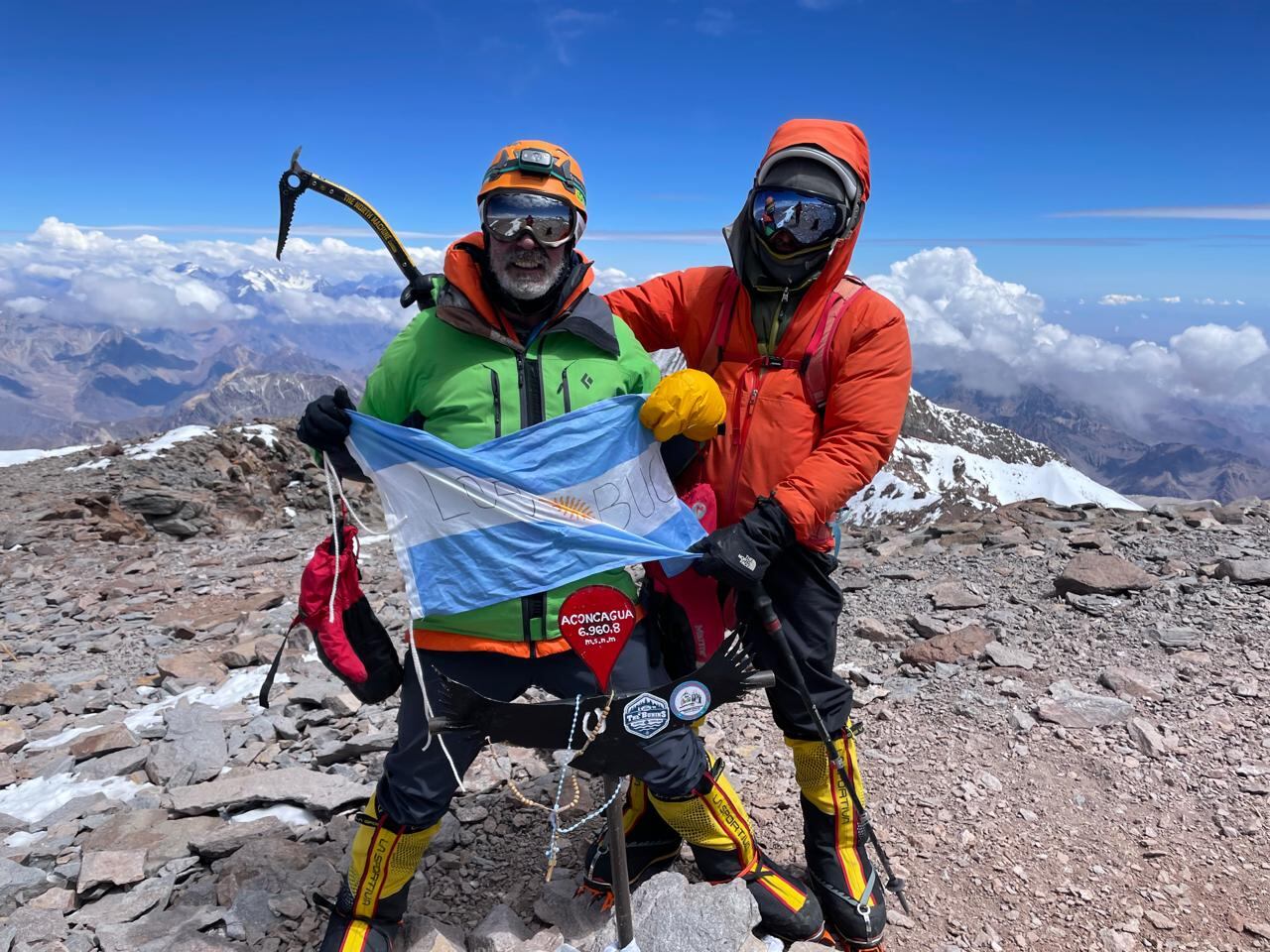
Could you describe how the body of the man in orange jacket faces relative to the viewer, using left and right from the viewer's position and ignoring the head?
facing the viewer

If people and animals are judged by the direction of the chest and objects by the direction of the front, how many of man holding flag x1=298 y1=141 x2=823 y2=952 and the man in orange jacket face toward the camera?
2

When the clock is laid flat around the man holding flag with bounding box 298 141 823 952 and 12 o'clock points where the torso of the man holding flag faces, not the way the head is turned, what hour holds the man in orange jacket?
The man in orange jacket is roughly at 9 o'clock from the man holding flag.

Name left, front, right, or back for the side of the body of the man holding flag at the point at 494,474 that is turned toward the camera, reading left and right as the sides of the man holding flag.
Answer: front

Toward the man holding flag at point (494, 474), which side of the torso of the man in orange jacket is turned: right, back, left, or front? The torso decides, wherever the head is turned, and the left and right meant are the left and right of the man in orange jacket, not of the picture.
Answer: right
